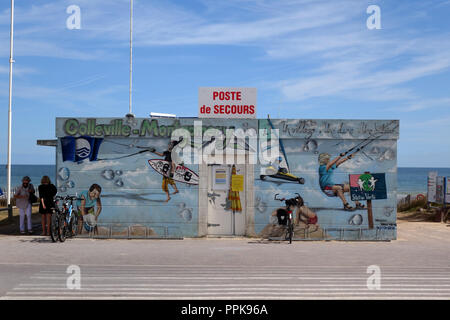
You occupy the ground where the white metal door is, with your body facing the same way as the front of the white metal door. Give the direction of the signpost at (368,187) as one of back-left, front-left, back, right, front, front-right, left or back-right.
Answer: left

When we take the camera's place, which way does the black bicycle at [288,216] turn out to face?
facing away from the viewer

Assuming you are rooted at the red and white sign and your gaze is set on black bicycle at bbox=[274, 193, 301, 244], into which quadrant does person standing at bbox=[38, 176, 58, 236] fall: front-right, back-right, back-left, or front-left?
back-right

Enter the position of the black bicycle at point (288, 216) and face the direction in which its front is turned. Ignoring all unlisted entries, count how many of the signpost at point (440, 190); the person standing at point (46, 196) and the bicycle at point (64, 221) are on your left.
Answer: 2

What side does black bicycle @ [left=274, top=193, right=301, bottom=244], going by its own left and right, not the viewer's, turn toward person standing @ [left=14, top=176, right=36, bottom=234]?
left

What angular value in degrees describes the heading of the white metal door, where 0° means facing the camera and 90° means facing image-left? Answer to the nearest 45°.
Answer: approximately 0°
